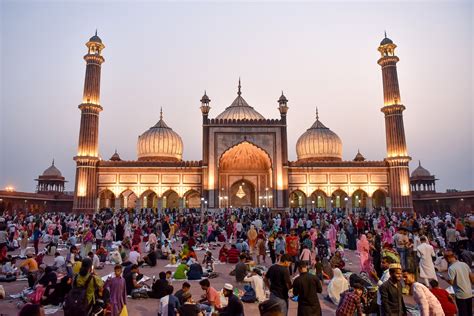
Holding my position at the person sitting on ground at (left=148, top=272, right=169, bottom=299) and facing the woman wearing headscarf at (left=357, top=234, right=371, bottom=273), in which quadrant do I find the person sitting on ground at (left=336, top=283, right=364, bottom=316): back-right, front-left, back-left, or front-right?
front-right

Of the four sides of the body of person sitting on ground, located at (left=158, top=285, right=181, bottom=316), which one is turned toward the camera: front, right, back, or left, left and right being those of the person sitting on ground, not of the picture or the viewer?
back

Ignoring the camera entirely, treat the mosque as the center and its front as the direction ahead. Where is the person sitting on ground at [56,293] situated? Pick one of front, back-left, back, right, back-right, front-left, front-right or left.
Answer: front

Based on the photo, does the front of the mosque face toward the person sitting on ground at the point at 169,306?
yes

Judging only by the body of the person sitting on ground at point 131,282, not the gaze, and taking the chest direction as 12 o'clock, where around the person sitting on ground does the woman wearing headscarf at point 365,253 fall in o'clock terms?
The woman wearing headscarf is roughly at 12 o'clock from the person sitting on ground.

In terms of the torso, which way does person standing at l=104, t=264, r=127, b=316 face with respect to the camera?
toward the camera
